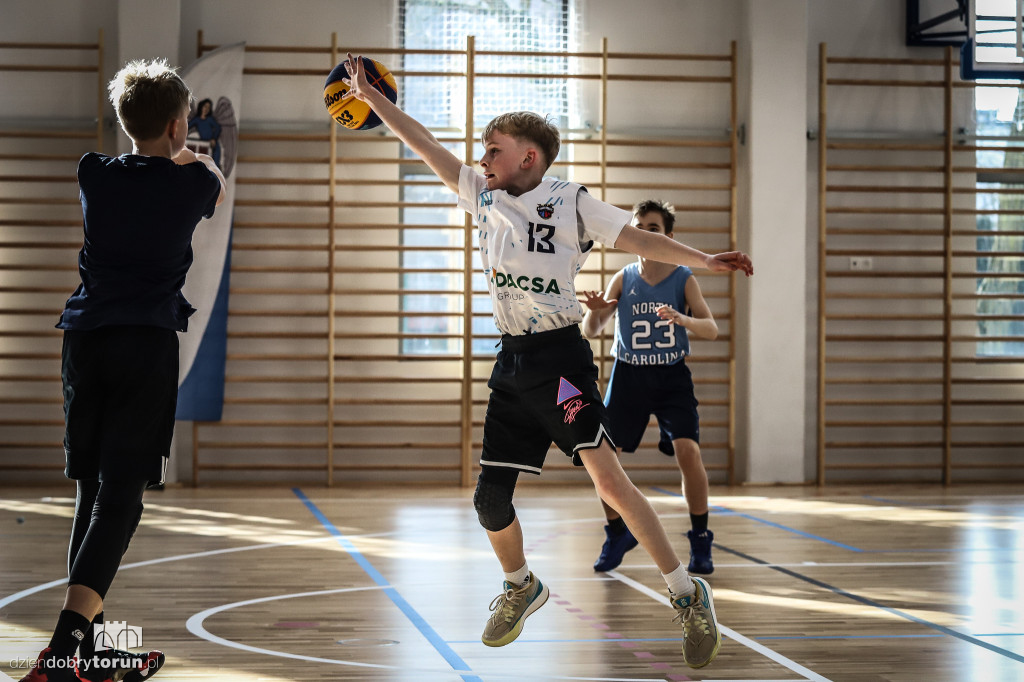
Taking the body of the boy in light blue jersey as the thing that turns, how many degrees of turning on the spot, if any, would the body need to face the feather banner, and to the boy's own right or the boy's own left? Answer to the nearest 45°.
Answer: approximately 135° to the boy's own right

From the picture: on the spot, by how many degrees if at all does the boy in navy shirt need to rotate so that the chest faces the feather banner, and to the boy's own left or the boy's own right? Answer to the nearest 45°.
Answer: approximately 45° to the boy's own left

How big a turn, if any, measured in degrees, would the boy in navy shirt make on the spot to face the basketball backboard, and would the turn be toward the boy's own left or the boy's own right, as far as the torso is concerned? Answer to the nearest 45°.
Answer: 0° — they already face it

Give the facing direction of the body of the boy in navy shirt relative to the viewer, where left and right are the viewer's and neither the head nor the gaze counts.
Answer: facing away from the viewer and to the right of the viewer

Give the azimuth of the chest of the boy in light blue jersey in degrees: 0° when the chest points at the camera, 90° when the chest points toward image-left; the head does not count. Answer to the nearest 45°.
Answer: approximately 0°

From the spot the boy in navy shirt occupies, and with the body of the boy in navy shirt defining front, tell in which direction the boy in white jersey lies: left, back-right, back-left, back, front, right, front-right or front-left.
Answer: front-right

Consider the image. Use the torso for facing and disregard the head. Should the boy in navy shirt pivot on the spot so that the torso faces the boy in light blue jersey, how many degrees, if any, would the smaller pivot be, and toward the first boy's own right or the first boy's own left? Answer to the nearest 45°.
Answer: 0° — they already face them

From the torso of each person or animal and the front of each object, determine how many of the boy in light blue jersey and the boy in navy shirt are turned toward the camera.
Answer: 1

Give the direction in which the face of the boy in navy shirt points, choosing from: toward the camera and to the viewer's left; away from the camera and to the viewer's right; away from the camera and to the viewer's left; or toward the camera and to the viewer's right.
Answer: away from the camera and to the viewer's right
